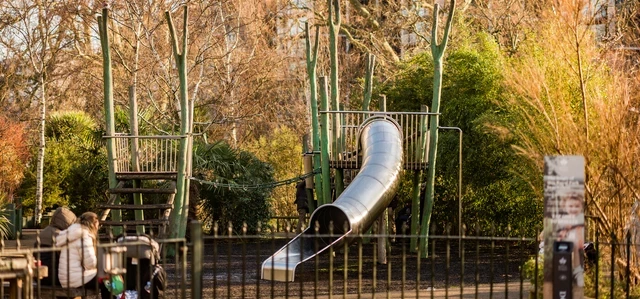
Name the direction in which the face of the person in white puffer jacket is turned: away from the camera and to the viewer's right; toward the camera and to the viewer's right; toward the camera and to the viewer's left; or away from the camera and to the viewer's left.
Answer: away from the camera and to the viewer's right

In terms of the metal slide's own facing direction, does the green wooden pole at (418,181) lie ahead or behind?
behind

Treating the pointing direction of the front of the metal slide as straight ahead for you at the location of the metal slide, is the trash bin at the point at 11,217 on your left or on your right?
on your right

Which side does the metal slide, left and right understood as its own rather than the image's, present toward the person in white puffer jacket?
front

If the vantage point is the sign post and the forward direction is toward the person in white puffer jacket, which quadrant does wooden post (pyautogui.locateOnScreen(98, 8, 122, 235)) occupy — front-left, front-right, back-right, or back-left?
front-right
